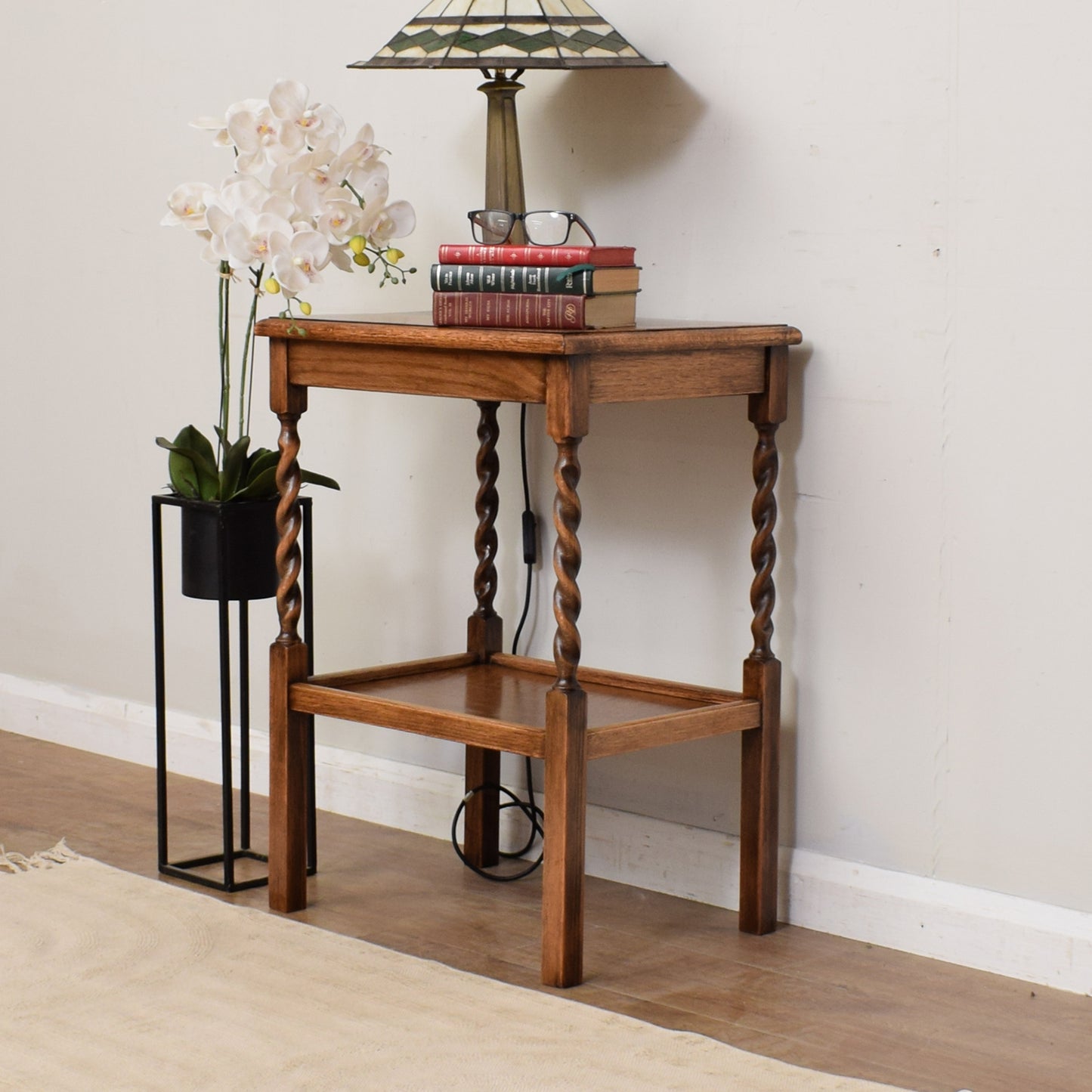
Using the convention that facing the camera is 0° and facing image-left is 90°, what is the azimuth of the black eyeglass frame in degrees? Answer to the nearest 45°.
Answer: approximately 45°
